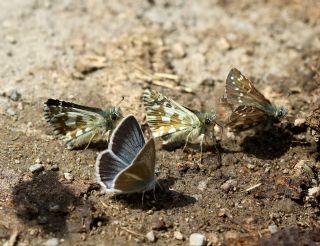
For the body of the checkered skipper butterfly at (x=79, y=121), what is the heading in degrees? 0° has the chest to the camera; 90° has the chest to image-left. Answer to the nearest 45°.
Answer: approximately 270°

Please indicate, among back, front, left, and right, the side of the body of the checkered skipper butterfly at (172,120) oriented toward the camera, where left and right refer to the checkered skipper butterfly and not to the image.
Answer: right

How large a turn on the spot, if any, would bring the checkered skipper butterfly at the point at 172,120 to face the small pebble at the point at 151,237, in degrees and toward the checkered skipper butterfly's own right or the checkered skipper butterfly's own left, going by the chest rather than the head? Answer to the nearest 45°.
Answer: approximately 90° to the checkered skipper butterfly's own right

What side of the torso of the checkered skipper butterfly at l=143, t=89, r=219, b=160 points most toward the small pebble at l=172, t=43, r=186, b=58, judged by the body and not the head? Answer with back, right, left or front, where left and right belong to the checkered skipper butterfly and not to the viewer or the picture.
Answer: left

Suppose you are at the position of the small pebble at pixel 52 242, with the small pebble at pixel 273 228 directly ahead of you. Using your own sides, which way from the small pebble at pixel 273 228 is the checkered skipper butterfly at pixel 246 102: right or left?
left

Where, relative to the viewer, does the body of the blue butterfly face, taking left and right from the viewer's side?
facing away from the viewer and to the right of the viewer

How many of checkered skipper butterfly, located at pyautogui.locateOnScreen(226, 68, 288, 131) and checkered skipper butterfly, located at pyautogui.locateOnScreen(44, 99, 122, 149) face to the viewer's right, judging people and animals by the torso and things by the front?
2

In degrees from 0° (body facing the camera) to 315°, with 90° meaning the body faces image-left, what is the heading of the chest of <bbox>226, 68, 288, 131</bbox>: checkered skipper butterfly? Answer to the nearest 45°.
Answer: approximately 270°

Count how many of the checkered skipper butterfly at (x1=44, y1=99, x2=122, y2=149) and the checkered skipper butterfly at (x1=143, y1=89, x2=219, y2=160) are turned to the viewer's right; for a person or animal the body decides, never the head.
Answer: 2
